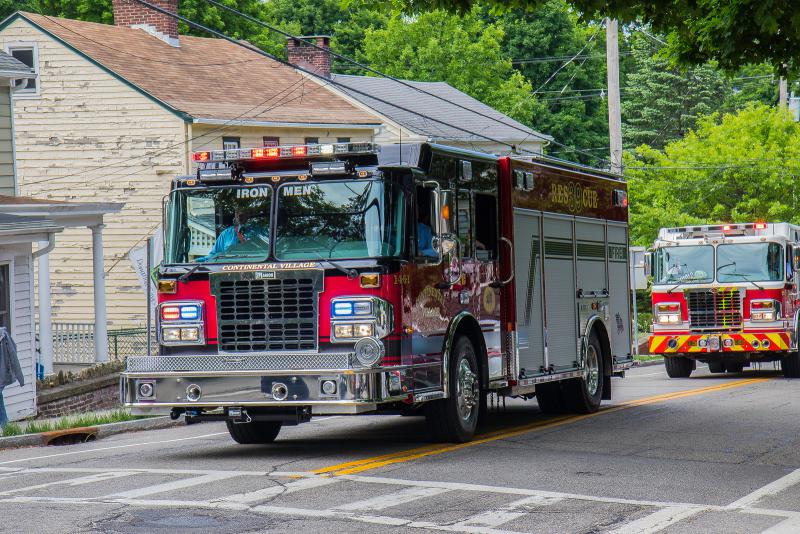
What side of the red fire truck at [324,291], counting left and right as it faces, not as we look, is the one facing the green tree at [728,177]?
back

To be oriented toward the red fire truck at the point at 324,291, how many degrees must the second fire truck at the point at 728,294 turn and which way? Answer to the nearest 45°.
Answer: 0° — it already faces it

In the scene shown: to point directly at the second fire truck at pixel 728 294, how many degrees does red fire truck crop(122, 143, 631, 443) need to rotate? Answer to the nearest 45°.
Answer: approximately 180°

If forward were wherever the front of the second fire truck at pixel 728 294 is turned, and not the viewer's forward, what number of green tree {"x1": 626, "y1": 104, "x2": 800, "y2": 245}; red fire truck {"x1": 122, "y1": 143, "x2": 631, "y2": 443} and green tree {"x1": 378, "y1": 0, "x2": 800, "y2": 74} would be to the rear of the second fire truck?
1

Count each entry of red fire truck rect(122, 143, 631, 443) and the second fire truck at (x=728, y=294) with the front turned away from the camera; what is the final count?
0

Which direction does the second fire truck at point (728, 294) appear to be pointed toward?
toward the camera

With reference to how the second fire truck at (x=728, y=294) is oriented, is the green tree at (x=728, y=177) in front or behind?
behind

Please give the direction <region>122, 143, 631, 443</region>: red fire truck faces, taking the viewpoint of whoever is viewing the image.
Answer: facing the viewer and to the left of the viewer
